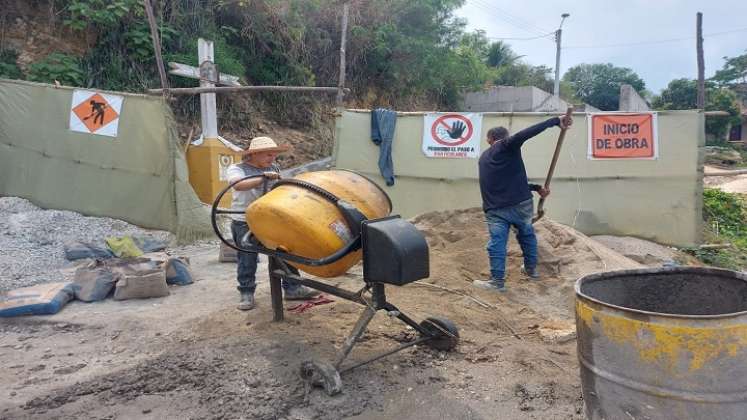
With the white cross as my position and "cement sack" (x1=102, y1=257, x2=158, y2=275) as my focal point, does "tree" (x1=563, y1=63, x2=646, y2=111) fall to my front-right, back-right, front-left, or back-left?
back-left

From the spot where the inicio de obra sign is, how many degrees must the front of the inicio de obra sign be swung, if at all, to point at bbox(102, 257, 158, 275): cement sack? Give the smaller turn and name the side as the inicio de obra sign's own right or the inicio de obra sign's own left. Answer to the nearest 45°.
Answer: approximately 45° to the inicio de obra sign's own right

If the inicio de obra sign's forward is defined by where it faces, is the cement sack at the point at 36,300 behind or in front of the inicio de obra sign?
in front

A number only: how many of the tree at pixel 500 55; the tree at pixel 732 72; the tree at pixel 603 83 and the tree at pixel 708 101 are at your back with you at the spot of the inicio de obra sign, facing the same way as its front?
4

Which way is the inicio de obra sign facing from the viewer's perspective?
toward the camera

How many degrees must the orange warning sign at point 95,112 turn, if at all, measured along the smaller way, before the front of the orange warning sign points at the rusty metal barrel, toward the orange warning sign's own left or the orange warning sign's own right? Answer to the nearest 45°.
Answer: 0° — it already faces it

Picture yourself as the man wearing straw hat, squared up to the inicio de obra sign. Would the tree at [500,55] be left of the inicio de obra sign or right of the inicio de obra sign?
left

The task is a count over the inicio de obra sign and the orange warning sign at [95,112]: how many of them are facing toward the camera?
2

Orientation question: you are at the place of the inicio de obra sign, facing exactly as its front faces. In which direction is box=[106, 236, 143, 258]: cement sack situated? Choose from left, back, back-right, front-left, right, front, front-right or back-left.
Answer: front-right

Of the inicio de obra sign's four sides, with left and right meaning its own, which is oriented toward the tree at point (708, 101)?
back

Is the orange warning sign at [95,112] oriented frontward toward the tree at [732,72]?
no

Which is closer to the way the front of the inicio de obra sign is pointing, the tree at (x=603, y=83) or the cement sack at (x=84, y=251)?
the cement sack

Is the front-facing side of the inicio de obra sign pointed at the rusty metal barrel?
yes

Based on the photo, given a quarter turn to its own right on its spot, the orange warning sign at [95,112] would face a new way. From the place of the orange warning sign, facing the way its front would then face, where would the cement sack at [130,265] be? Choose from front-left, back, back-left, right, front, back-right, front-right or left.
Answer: left

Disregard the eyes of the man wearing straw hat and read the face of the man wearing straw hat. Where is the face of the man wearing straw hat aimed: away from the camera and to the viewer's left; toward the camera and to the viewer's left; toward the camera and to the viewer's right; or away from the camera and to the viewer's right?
toward the camera and to the viewer's right

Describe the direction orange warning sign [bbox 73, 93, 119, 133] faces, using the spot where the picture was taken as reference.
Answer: facing the viewer

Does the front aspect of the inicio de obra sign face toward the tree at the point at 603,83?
no
